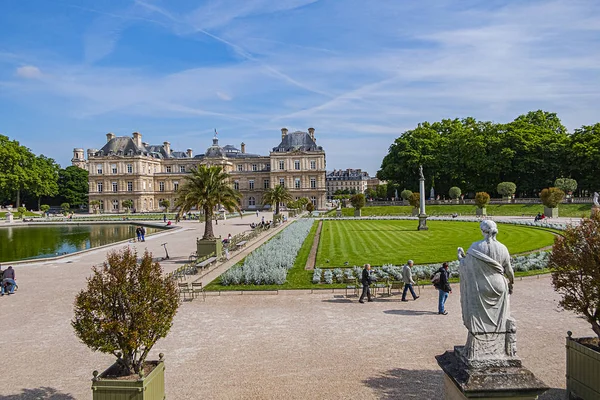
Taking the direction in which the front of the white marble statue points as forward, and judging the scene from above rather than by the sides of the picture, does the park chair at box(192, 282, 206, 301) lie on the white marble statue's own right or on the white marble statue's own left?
on the white marble statue's own left

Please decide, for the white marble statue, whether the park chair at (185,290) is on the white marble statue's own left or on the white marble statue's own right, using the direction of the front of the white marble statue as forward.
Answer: on the white marble statue's own left

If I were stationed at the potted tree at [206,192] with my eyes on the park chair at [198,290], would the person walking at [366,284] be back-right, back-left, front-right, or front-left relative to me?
front-left

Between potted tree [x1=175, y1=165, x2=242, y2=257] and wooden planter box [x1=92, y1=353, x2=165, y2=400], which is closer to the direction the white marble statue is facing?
the potted tree

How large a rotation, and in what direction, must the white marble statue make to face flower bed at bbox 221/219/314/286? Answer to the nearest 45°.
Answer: approximately 45° to its left

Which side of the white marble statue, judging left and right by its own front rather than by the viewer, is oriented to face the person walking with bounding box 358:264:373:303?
front

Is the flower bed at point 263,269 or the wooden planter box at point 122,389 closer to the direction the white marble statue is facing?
the flower bed

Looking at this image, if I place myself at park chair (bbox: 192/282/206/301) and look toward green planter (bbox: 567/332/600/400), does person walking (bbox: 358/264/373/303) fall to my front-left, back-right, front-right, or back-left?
front-left

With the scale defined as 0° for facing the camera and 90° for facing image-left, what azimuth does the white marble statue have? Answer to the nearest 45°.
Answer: approximately 180°
